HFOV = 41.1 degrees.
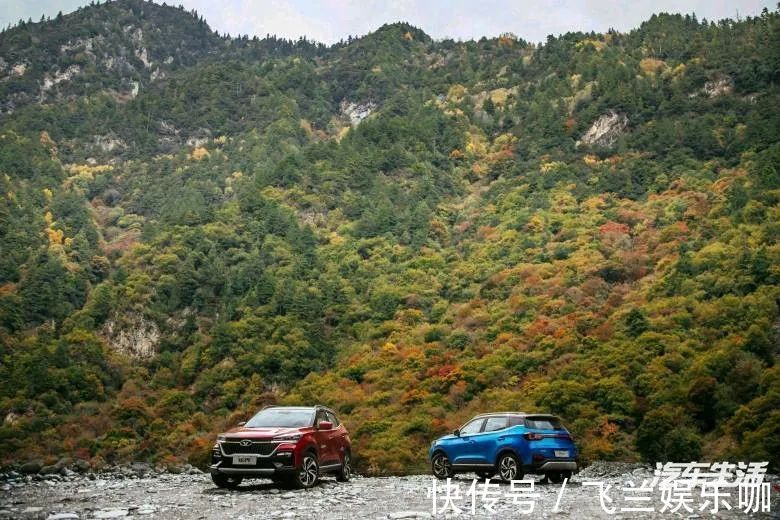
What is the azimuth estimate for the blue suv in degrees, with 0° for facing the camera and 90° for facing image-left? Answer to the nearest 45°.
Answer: approximately 135°

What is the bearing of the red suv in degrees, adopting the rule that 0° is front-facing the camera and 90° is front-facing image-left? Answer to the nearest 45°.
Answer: approximately 45°

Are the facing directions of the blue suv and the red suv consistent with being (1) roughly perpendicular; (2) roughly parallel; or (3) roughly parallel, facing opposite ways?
roughly perpendicular

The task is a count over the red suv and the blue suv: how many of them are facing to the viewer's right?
0

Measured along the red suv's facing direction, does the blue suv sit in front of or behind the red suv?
behind

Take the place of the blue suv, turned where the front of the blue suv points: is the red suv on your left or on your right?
on your left
